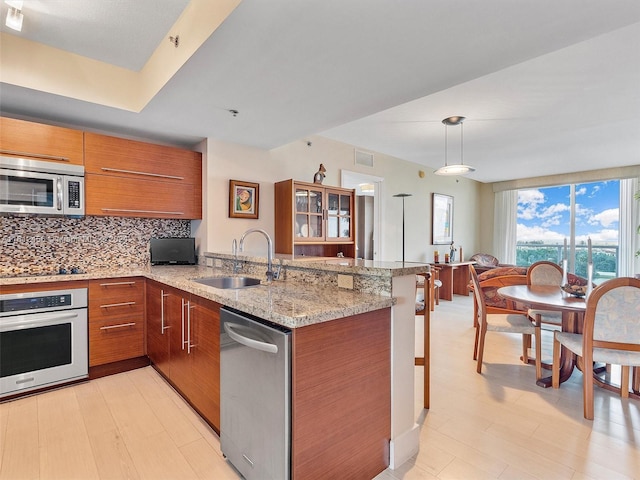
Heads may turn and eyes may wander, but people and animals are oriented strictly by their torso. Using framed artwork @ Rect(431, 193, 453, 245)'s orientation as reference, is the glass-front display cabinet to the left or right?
on its right

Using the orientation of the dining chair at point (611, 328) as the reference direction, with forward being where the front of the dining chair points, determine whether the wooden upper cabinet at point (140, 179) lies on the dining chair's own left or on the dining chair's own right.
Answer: on the dining chair's own left

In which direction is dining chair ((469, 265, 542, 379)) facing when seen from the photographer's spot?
facing to the right of the viewer

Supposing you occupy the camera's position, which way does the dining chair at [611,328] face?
facing away from the viewer and to the left of the viewer

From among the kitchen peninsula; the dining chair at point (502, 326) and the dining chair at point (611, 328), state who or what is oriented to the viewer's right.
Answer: the dining chair at point (502, 326)

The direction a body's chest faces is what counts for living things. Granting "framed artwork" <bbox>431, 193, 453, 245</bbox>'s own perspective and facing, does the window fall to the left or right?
on its left

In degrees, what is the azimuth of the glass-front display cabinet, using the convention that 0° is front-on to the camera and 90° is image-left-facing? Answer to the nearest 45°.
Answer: approximately 315°

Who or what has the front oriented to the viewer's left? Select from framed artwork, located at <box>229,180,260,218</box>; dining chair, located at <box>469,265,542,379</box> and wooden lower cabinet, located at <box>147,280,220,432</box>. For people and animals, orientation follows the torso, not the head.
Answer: the wooden lower cabinet

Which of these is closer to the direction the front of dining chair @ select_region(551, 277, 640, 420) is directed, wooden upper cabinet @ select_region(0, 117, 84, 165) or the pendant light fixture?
the pendant light fixture
